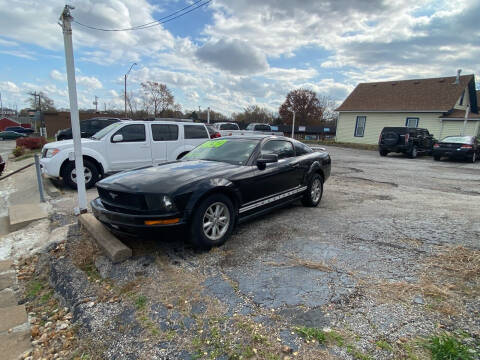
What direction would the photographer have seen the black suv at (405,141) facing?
facing away from the viewer and to the right of the viewer

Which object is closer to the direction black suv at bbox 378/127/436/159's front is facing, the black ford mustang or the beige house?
the beige house

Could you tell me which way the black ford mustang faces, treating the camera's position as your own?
facing the viewer and to the left of the viewer

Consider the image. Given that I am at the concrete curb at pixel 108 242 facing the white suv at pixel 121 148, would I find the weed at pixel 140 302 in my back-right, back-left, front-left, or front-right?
back-right

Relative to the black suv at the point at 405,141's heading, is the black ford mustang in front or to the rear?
to the rear

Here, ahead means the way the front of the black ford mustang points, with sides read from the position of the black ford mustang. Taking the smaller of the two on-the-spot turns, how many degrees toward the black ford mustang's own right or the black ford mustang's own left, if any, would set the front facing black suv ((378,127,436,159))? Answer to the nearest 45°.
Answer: approximately 180°

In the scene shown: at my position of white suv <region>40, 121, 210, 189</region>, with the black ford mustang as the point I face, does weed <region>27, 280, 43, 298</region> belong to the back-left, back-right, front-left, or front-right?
front-right

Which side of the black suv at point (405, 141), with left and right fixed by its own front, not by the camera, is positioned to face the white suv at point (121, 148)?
back

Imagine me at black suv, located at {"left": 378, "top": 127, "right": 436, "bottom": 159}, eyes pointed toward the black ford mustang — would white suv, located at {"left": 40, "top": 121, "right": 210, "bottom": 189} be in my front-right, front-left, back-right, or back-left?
front-right

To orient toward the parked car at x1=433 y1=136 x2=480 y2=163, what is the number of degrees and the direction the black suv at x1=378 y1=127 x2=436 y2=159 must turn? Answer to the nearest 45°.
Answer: approximately 45° to its right

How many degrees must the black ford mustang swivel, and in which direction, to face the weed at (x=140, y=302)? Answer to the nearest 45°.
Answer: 0° — it already faces it
